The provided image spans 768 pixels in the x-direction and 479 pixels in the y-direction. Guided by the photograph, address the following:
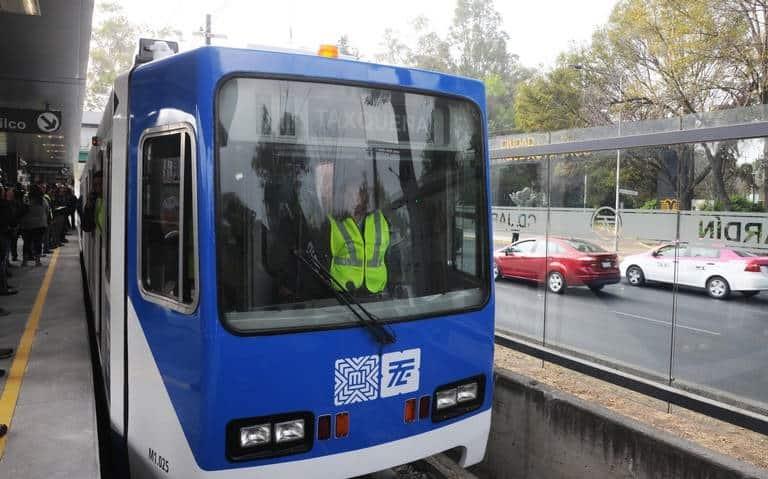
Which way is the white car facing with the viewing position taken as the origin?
facing away from the viewer and to the left of the viewer

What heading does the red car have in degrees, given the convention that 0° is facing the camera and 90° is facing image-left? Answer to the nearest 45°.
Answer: approximately 135°

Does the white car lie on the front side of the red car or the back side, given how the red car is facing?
on the back side

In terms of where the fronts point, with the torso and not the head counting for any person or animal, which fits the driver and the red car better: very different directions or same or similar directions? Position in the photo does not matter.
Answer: very different directions
